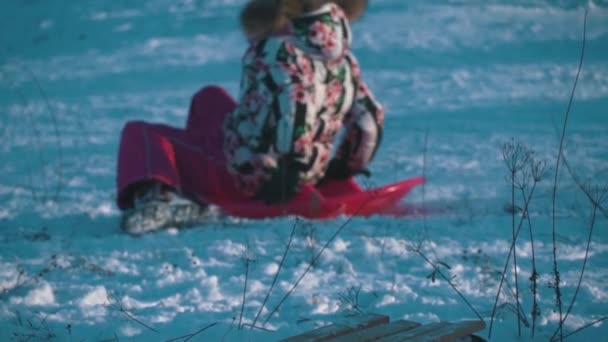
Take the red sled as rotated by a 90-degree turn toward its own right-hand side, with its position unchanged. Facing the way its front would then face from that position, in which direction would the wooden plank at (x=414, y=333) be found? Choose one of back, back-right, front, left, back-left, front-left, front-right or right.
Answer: back

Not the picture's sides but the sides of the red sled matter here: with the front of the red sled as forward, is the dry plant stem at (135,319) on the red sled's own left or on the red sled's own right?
on the red sled's own left
